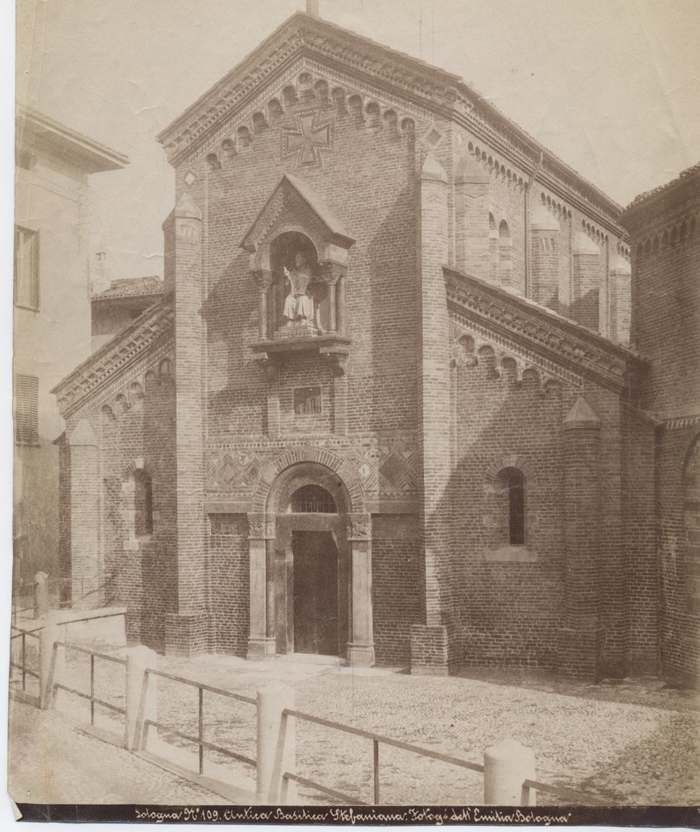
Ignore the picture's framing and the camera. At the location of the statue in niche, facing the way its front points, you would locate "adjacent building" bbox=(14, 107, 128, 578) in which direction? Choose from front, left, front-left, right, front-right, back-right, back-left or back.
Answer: front-right

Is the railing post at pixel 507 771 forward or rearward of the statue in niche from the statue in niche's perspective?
forward

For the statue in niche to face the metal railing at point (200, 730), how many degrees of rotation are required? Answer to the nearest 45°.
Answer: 0° — it already faces it

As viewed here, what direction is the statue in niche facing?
toward the camera

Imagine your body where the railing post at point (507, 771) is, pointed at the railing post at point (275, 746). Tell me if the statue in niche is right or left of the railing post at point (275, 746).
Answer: right

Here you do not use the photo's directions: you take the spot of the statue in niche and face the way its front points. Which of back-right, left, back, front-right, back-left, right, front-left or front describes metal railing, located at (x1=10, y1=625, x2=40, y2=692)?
front-right

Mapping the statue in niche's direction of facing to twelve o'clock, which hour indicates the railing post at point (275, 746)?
The railing post is roughly at 12 o'clock from the statue in niche.

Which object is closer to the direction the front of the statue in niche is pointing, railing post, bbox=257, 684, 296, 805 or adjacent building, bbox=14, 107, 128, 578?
the railing post
